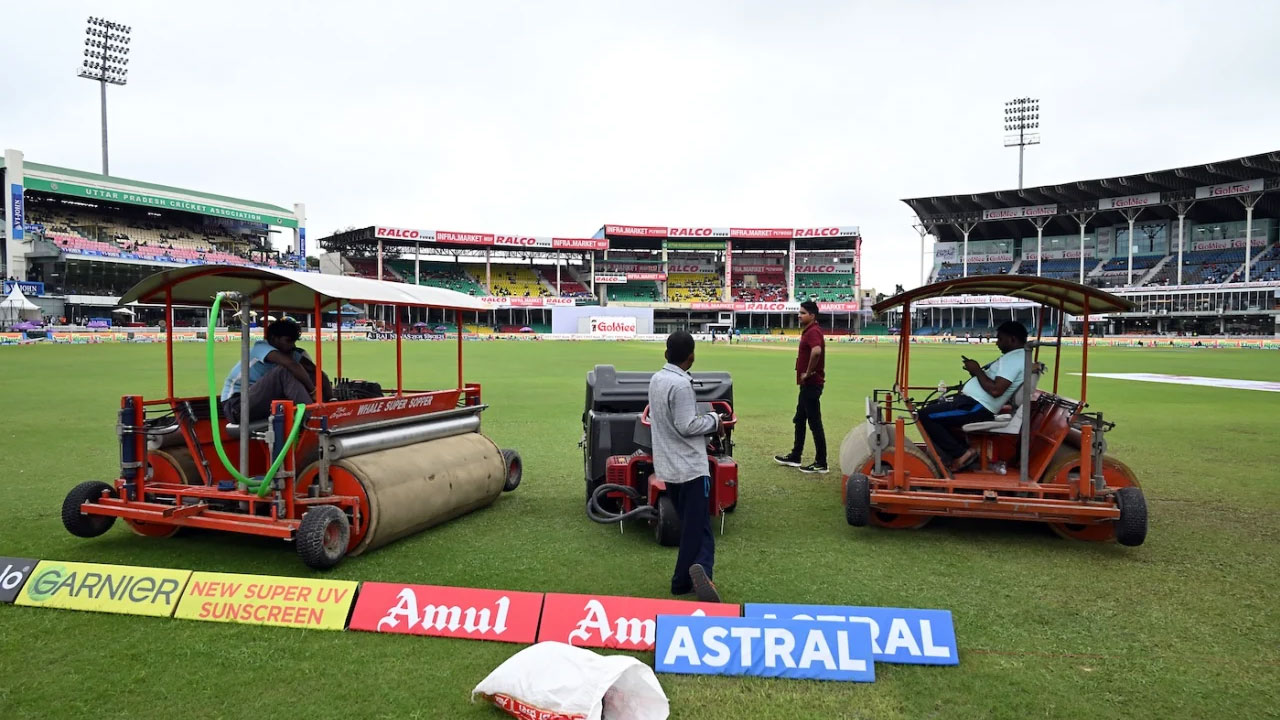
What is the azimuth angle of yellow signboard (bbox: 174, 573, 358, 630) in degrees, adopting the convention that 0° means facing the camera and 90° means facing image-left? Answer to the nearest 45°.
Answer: approximately 0°

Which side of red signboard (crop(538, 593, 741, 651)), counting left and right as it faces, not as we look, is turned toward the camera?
front

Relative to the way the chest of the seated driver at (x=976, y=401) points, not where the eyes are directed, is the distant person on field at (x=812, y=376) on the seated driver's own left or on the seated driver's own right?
on the seated driver's own right

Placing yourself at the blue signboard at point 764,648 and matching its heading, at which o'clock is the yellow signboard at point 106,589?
The yellow signboard is roughly at 3 o'clock from the blue signboard.

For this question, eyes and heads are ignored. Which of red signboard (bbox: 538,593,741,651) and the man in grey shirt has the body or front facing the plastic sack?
the red signboard

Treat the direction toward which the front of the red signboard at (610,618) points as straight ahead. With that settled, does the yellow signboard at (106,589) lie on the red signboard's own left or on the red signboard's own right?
on the red signboard's own right

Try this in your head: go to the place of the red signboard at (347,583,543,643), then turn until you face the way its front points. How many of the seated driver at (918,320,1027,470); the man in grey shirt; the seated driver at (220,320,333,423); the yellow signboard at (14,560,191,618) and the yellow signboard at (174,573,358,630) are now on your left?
2

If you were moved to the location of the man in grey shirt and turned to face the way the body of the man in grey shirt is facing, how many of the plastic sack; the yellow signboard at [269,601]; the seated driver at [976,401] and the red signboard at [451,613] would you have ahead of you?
1

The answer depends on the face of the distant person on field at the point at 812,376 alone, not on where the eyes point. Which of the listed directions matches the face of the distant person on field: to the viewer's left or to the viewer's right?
to the viewer's left

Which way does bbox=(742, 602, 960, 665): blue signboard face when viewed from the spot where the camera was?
facing the viewer

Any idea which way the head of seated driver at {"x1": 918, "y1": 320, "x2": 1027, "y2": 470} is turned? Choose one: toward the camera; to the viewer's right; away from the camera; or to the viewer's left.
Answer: to the viewer's left

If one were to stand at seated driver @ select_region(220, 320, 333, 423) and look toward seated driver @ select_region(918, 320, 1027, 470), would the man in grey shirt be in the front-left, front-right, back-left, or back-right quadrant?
front-right

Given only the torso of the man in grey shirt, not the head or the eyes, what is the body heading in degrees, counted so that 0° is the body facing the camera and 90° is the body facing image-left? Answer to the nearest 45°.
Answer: approximately 225°

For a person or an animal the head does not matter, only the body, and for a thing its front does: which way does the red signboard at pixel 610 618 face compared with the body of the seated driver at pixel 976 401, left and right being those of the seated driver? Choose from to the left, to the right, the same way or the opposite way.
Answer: to the left
